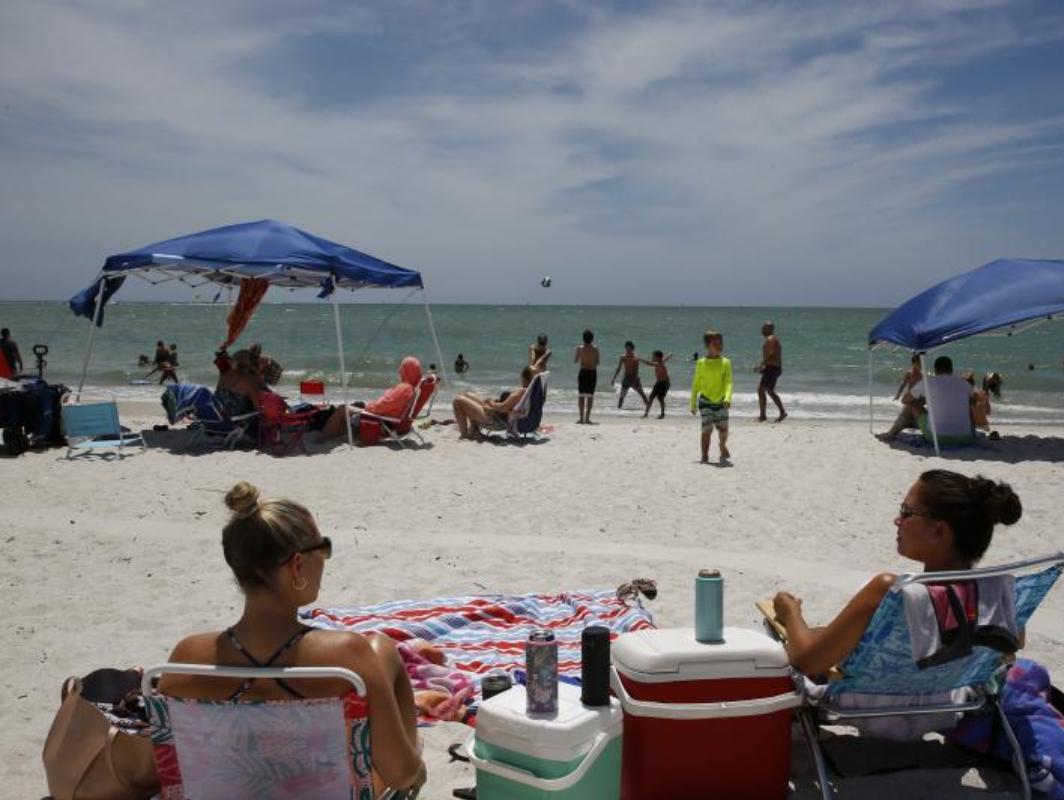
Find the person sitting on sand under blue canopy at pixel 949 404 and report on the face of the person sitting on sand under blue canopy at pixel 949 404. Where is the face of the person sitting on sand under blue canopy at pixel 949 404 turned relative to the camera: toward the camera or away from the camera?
away from the camera

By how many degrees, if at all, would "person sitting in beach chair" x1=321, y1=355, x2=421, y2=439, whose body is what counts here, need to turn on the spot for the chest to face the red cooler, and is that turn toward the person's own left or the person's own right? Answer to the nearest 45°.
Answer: approximately 90° to the person's own left

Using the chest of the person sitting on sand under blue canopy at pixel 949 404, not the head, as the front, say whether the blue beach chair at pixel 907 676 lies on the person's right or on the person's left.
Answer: on the person's left

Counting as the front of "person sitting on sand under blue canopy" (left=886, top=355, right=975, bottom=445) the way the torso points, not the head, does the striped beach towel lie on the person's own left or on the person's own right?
on the person's own left

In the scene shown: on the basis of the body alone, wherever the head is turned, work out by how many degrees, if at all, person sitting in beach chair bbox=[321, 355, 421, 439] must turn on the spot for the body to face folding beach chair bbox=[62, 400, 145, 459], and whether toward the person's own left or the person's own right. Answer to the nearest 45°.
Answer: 0° — they already face it

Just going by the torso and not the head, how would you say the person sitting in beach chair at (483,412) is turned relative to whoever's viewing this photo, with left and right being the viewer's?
facing to the left of the viewer

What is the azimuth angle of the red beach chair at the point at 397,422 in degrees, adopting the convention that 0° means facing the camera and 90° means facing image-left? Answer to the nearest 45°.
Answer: approximately 90°

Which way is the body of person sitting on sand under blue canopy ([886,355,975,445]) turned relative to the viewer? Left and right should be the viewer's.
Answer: facing away from the viewer and to the left of the viewer

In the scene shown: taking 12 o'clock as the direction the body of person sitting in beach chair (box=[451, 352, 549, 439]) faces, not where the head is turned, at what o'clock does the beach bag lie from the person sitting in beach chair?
The beach bag is roughly at 9 o'clock from the person sitting in beach chair.

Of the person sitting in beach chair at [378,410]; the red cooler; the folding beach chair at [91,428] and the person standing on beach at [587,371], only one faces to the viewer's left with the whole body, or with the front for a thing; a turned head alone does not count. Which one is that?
the person sitting in beach chair

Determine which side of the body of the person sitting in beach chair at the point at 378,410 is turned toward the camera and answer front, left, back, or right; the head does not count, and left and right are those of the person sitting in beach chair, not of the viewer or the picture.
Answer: left
